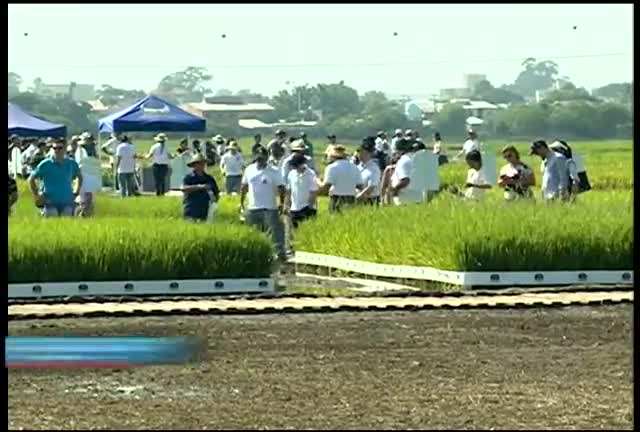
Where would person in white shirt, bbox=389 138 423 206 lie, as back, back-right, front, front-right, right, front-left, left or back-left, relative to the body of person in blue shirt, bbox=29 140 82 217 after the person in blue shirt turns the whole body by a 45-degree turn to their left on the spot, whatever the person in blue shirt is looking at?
front-left

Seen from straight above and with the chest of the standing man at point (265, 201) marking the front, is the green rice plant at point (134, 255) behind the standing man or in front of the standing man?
in front

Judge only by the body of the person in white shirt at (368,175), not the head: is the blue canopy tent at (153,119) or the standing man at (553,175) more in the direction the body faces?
the blue canopy tent
